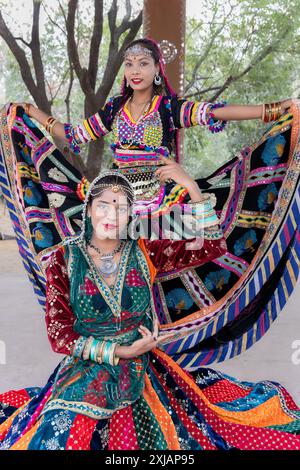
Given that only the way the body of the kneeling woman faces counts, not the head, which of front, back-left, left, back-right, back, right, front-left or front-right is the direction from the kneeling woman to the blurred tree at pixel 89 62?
back

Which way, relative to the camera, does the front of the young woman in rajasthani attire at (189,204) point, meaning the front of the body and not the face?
toward the camera

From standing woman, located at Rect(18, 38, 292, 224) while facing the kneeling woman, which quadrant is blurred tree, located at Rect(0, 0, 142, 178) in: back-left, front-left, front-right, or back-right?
back-right

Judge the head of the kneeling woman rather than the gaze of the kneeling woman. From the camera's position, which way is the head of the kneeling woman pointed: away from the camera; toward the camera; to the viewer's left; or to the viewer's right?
toward the camera

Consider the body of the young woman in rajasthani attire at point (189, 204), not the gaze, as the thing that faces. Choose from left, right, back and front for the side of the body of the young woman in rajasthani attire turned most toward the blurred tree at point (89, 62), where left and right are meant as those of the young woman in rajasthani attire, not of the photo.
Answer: back

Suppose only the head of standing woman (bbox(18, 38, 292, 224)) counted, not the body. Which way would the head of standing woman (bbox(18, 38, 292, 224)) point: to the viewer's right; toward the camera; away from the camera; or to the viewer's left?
toward the camera
